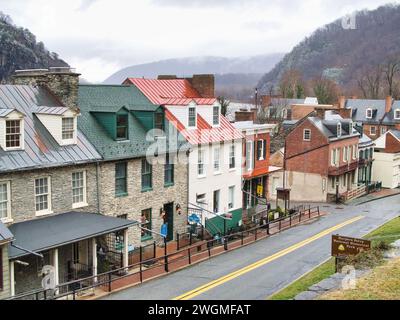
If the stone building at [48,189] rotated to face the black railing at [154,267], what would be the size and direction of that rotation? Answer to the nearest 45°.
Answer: approximately 45° to its left

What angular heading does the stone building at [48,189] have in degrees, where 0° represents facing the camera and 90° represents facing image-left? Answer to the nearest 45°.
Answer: approximately 315°

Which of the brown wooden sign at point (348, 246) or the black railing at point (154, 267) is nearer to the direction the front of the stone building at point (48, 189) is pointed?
the brown wooden sign

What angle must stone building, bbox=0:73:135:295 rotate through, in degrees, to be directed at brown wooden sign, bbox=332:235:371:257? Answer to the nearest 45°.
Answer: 0° — it already faces it
